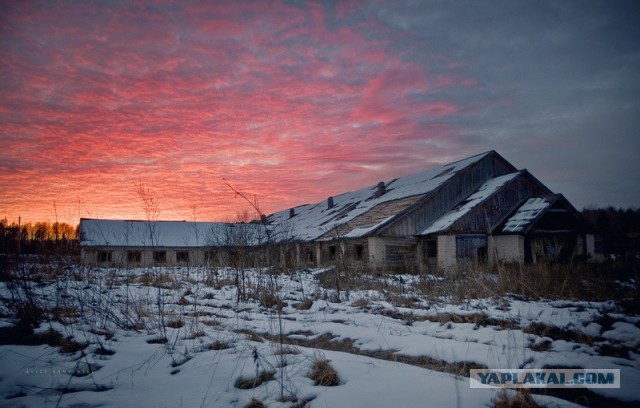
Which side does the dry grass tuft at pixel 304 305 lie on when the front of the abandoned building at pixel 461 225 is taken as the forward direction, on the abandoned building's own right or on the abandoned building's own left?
on the abandoned building's own right
